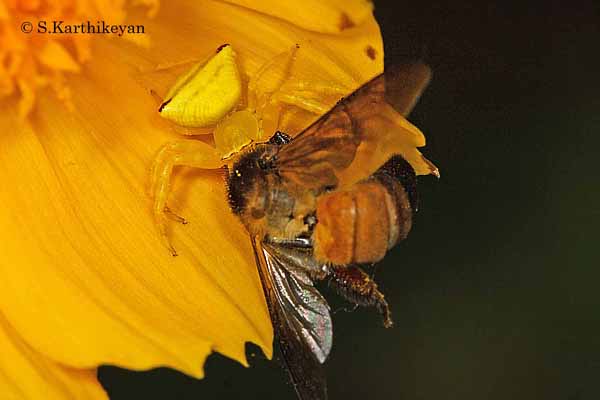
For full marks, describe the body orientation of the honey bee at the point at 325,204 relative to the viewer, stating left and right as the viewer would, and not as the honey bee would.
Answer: facing to the left of the viewer
